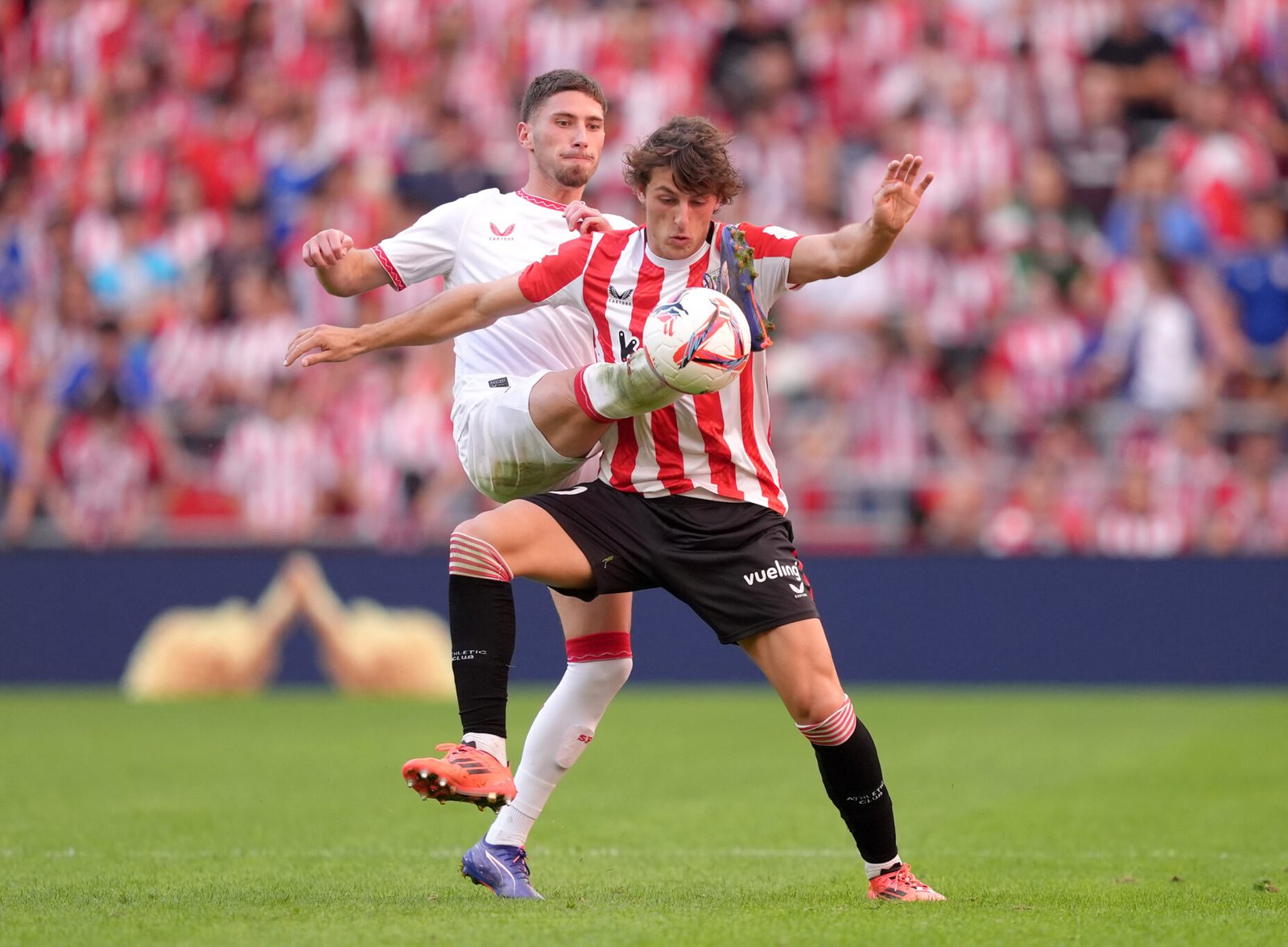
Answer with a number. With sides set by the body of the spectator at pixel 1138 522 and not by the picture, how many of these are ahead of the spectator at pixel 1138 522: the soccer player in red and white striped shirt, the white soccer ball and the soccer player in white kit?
3

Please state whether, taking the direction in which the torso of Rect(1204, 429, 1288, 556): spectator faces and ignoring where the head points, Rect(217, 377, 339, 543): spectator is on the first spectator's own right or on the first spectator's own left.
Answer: on the first spectator's own right

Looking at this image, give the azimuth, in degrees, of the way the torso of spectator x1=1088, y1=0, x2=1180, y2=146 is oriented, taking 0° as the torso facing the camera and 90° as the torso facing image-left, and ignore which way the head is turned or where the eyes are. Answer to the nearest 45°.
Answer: approximately 0°

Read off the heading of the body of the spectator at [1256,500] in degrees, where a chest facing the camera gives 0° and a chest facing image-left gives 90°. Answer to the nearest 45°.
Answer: approximately 0°

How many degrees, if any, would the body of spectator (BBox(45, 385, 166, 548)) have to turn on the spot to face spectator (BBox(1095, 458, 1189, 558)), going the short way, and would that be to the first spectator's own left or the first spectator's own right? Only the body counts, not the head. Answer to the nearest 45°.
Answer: approximately 45° to the first spectator's own left

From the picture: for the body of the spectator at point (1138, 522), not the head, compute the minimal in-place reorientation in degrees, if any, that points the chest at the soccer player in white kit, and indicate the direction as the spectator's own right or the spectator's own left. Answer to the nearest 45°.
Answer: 0° — they already face them

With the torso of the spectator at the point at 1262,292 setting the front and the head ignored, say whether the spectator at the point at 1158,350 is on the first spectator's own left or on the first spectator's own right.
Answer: on the first spectator's own right

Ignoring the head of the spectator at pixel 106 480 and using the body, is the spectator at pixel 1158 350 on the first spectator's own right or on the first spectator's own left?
on the first spectator's own left
